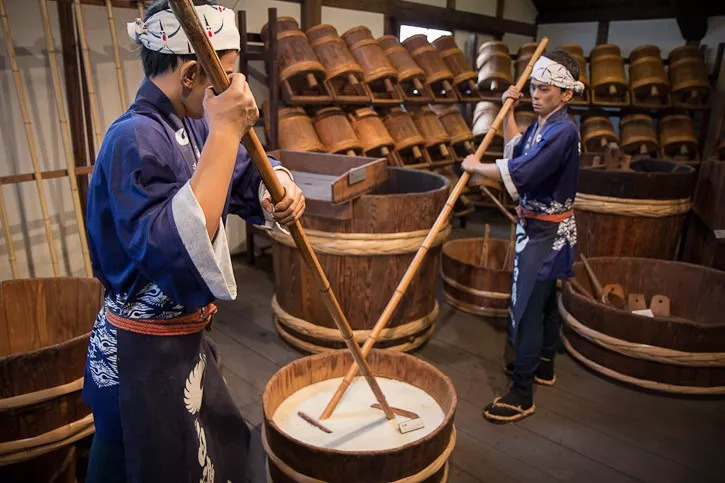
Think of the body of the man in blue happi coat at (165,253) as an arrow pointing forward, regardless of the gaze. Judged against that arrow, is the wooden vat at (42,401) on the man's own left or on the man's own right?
on the man's own left

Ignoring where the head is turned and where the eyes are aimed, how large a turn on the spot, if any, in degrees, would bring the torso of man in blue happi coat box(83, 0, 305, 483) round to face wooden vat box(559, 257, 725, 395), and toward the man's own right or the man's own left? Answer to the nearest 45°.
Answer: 0° — they already face it

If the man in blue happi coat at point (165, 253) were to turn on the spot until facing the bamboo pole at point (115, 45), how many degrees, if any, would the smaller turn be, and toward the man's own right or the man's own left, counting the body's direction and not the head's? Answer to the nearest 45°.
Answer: approximately 90° to the man's own left

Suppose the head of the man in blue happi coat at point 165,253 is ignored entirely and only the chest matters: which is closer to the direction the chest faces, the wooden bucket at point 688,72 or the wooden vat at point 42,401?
the wooden bucket

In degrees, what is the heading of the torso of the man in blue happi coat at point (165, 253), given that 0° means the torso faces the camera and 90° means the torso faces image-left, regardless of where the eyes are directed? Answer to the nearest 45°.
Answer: approximately 270°

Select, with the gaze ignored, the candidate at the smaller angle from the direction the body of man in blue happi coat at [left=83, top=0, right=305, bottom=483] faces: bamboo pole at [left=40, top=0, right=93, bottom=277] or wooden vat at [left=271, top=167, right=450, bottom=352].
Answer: the wooden vat

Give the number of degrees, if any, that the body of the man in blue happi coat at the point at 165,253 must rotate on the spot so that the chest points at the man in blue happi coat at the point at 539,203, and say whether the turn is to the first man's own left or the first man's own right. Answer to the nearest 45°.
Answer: approximately 45° to the first man's own left

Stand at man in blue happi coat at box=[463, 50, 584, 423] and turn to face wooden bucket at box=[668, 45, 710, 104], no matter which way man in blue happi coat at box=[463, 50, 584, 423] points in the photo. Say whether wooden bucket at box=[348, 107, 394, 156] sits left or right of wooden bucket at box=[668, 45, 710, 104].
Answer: left
